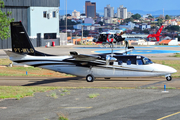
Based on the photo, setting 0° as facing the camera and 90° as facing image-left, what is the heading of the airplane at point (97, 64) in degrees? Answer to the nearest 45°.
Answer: approximately 270°
